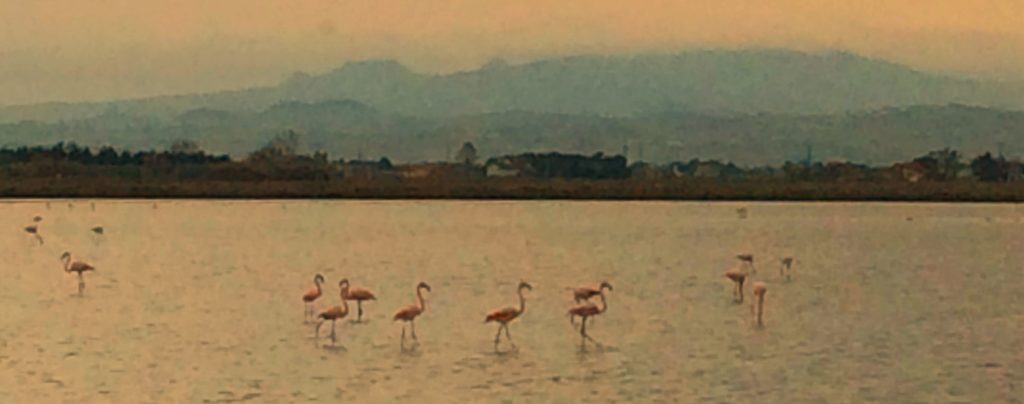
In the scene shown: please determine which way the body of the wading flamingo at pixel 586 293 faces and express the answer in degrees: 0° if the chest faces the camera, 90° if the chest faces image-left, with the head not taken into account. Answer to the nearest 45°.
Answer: approximately 270°

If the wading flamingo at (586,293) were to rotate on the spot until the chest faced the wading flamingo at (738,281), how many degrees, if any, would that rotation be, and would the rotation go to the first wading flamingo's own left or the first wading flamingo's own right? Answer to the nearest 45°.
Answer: approximately 45° to the first wading flamingo's own left
